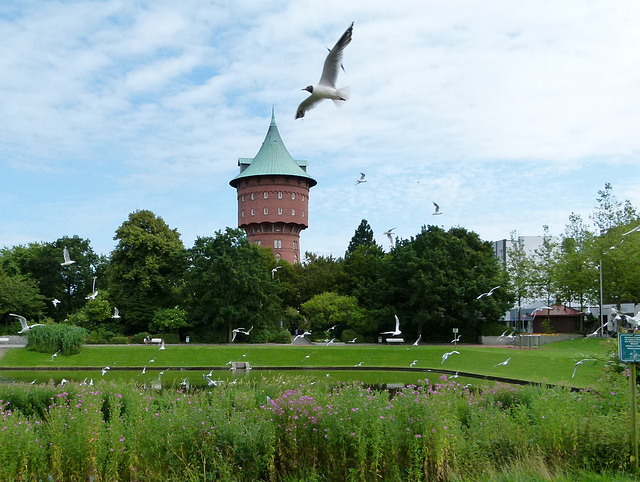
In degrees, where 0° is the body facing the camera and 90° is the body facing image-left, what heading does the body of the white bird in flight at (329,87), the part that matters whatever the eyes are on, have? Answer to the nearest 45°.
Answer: approximately 90°

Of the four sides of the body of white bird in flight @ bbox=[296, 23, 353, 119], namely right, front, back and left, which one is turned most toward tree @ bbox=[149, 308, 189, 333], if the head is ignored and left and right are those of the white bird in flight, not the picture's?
right

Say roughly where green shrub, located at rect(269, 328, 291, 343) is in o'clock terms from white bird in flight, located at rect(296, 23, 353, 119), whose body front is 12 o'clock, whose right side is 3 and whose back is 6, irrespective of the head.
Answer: The green shrub is roughly at 3 o'clock from the white bird in flight.

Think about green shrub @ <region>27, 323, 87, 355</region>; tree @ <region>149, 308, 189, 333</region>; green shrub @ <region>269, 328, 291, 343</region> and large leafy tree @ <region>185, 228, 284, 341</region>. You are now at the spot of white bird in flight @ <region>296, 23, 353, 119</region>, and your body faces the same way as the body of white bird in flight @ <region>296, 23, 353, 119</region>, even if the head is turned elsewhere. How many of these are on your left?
0

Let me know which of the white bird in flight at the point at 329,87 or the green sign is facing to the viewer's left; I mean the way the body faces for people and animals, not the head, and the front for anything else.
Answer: the white bird in flight

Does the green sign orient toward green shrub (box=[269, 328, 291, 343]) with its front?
no

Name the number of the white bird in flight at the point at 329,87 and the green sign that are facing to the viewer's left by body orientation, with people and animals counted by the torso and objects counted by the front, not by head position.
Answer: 1

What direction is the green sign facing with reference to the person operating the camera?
facing the viewer

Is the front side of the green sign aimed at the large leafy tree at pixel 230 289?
no

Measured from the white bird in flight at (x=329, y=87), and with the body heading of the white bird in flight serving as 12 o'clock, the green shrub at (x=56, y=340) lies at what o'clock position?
The green shrub is roughly at 2 o'clock from the white bird in flight.

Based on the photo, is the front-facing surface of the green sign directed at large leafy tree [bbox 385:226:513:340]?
no

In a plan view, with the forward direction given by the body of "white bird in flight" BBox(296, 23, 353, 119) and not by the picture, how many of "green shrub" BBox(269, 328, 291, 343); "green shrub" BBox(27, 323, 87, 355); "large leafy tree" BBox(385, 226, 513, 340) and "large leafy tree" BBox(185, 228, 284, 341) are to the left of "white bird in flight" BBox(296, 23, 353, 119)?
0

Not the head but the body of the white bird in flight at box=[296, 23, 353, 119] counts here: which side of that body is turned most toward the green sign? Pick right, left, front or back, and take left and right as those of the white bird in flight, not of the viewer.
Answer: back

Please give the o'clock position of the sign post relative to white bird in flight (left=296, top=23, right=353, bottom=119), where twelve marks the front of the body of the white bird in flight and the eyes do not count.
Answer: The sign post is roughly at 6 o'clock from the white bird in flight.
